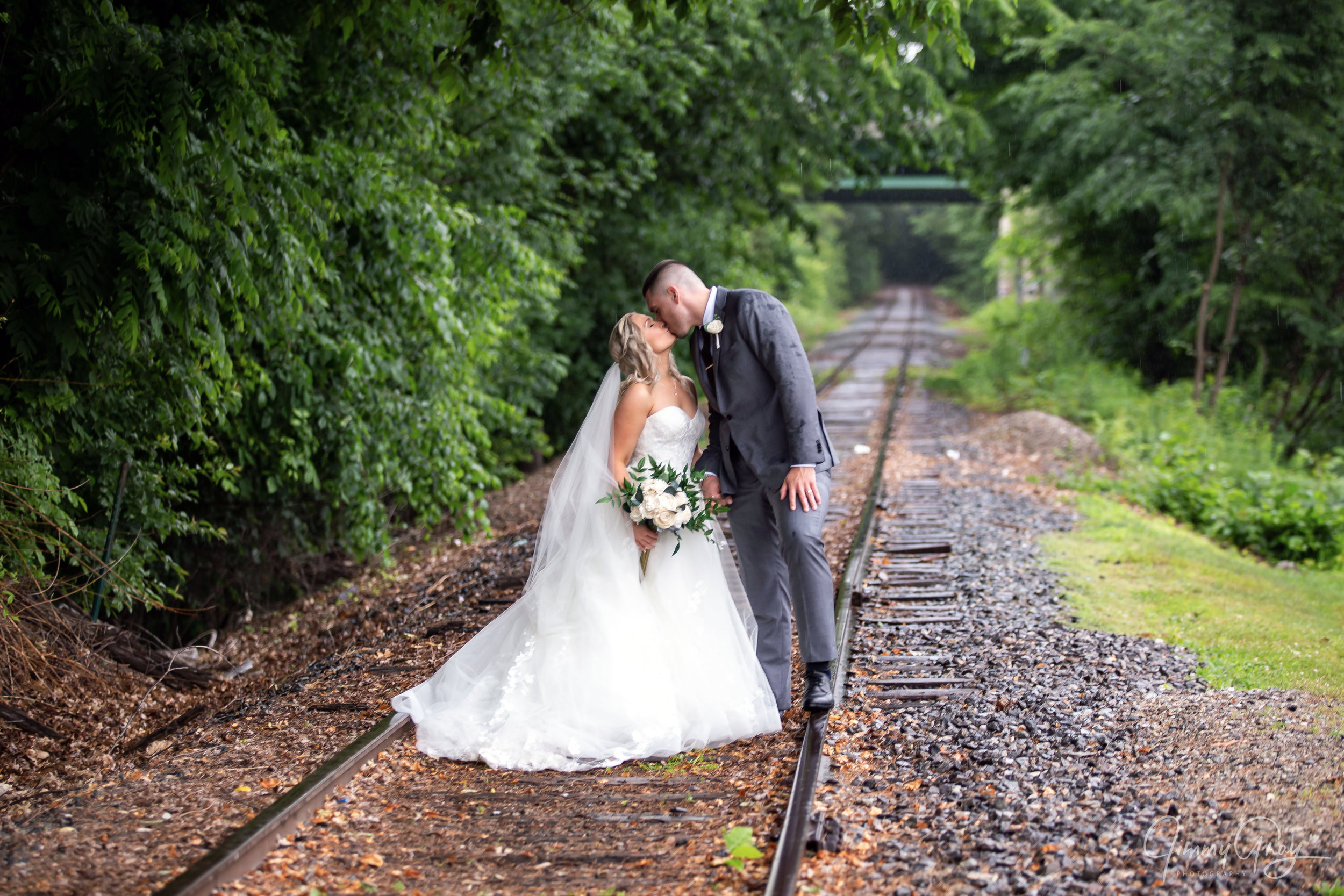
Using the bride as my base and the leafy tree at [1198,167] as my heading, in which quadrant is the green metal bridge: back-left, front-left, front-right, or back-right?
front-left

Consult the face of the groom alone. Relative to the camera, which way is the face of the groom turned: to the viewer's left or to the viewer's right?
to the viewer's left

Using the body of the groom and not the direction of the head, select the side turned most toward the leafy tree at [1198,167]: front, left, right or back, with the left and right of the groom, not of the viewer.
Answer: back

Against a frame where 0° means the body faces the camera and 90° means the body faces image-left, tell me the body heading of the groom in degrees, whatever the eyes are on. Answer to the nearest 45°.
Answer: approximately 45°

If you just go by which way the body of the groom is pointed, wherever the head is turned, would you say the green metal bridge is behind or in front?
behind
